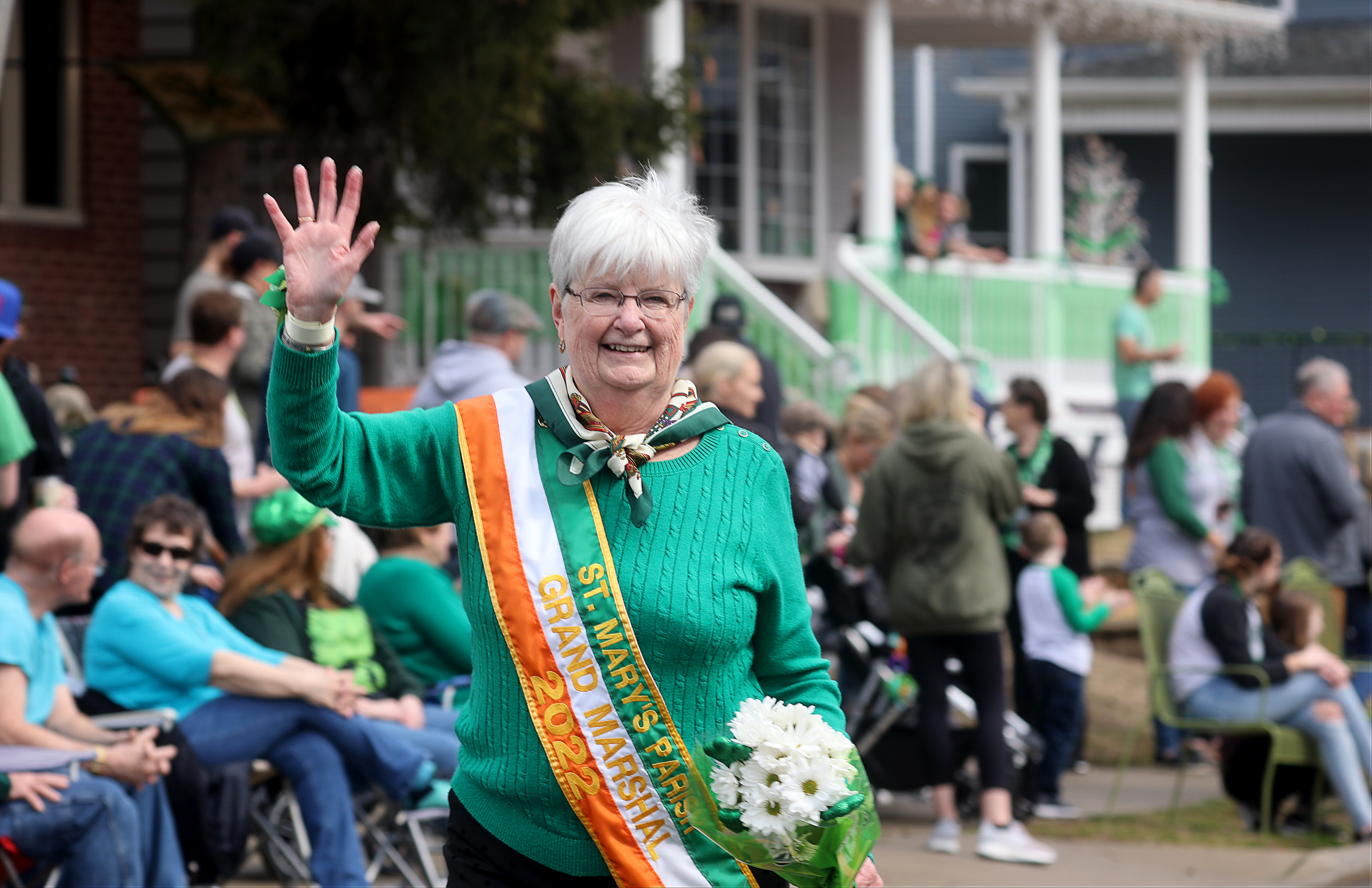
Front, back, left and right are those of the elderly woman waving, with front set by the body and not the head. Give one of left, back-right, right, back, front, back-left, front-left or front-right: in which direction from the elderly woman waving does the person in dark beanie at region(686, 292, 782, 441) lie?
back

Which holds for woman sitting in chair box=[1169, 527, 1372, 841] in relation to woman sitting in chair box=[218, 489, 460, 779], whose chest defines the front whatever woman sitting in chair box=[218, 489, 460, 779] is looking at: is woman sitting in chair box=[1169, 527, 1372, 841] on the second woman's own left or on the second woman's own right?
on the second woman's own left

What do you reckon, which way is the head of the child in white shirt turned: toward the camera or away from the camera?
away from the camera

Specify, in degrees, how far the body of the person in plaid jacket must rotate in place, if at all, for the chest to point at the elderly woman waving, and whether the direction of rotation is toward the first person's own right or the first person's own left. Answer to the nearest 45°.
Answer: approximately 135° to the first person's own right
